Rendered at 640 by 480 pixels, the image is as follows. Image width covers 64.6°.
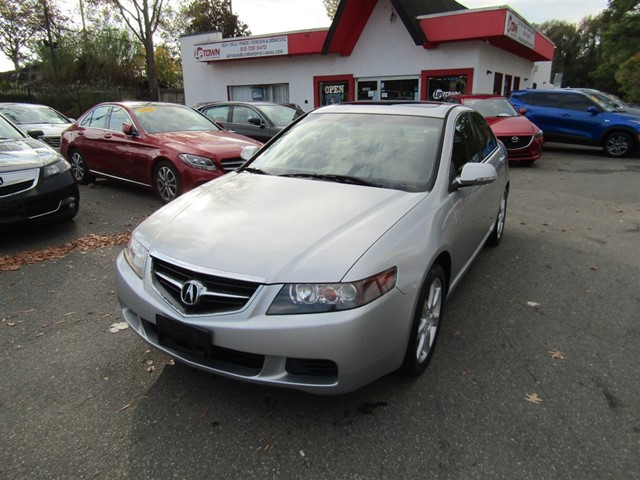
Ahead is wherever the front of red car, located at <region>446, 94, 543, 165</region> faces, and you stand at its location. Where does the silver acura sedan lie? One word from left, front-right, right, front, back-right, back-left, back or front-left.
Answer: front-right

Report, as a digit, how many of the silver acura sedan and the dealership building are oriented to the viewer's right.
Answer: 0

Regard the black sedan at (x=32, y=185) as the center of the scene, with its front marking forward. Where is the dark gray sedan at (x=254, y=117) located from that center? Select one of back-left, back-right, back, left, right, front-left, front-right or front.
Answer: left

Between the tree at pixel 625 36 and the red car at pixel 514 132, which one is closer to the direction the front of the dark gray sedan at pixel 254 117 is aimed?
the red car

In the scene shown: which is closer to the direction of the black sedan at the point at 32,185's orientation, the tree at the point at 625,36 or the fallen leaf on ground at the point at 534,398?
the fallen leaf on ground

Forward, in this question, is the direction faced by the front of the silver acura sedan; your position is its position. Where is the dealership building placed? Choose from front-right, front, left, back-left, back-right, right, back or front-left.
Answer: back-right

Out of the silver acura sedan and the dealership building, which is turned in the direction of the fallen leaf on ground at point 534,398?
the dealership building

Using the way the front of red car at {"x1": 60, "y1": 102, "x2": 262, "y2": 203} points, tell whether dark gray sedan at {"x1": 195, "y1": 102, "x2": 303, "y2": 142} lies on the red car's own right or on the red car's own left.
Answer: on the red car's own left

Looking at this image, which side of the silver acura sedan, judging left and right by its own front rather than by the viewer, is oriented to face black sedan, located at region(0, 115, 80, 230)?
right

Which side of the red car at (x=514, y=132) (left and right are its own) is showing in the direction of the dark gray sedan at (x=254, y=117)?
right

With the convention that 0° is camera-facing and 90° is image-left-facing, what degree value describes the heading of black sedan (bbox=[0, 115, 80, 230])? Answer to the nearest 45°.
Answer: approximately 315°

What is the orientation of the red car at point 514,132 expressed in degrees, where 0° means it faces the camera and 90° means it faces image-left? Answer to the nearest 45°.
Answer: approximately 315°

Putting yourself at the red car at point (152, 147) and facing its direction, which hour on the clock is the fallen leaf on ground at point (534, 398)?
The fallen leaf on ground is roughly at 1 o'clock from the red car.
